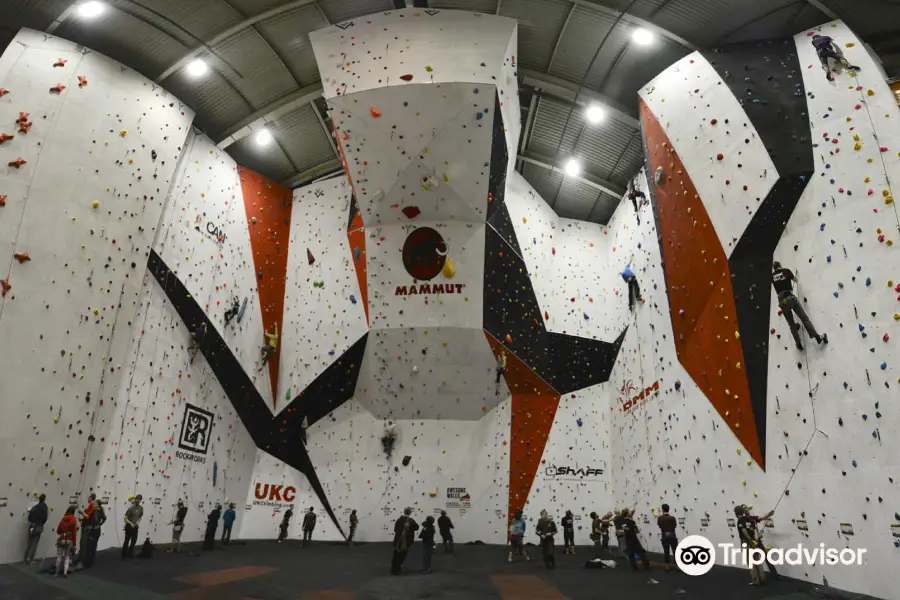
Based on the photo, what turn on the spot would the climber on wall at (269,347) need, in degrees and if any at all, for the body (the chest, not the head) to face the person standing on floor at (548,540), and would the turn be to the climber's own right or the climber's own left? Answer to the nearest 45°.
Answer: approximately 135° to the climber's own right

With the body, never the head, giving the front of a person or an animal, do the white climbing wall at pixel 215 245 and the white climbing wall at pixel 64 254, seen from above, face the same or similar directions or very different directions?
same or similar directions

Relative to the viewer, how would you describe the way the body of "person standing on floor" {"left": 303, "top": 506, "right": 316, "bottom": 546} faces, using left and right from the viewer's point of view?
facing away from the viewer

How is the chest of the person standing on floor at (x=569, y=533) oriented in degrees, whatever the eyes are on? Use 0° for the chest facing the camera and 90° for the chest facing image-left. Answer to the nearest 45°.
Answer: approximately 180°

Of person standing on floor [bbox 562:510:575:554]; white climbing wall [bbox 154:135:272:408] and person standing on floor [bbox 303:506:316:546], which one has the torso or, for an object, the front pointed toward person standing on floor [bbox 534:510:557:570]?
the white climbing wall

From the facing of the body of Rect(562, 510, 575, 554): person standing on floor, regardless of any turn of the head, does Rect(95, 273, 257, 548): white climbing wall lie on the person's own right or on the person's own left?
on the person's own left

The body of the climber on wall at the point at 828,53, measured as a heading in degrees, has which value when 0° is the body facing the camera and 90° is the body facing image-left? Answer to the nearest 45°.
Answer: approximately 180°

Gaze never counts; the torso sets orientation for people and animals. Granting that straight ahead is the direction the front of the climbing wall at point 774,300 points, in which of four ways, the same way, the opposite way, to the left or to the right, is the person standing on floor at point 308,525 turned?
to the right

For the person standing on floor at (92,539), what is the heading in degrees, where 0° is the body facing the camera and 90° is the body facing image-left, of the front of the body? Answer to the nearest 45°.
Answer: approximately 135°

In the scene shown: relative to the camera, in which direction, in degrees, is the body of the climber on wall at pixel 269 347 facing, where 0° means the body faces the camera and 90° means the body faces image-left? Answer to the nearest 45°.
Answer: approximately 180°

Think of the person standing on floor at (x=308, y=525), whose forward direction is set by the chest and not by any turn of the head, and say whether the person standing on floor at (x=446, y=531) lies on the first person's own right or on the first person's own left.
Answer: on the first person's own right

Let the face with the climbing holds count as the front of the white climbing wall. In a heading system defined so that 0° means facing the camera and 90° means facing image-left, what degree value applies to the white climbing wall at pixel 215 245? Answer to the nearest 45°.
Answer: approximately 315°

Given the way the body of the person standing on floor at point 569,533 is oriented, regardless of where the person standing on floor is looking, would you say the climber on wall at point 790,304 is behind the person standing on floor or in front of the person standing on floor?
behind

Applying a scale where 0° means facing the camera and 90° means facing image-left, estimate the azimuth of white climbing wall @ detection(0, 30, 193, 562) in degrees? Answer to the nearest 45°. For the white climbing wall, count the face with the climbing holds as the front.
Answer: approximately 315°
